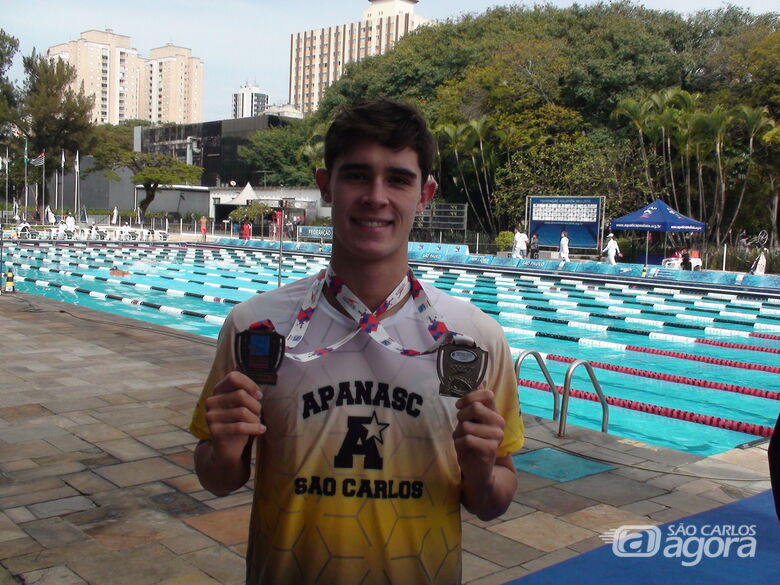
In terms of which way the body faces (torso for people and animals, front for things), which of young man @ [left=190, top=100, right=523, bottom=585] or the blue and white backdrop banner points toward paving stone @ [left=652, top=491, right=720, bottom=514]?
the blue and white backdrop banner

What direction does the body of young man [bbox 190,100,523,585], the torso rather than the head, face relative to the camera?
toward the camera

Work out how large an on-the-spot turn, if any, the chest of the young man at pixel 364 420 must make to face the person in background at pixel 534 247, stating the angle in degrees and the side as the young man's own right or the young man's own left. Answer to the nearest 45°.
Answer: approximately 180°

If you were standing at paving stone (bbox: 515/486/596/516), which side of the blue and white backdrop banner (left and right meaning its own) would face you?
front

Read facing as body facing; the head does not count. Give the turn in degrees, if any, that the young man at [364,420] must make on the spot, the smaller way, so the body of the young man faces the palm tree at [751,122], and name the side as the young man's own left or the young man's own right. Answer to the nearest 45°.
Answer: approximately 135° to the young man's own left

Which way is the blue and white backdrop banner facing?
toward the camera

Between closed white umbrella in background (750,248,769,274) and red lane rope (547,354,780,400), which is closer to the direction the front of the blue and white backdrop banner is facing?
the red lane rope

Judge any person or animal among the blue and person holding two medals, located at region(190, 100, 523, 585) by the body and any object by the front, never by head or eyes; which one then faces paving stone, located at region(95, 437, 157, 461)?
the blue and white backdrop banner

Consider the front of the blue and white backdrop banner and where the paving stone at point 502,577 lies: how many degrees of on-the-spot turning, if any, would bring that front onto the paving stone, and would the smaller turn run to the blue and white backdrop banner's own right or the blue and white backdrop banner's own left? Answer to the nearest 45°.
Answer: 0° — it already faces it

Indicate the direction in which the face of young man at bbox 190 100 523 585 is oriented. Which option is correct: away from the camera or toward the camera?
toward the camera

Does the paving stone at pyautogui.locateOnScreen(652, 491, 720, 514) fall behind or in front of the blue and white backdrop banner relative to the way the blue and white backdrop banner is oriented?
in front

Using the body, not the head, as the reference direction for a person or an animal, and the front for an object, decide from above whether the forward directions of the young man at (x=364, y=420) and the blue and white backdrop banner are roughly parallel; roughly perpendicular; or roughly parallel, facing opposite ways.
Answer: roughly parallel

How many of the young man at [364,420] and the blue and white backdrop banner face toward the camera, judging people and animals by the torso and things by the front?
2

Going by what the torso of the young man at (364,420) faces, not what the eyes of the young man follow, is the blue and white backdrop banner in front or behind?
behind

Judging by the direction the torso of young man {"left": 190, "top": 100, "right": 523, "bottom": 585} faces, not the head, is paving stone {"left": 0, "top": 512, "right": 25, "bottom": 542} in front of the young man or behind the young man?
behind
